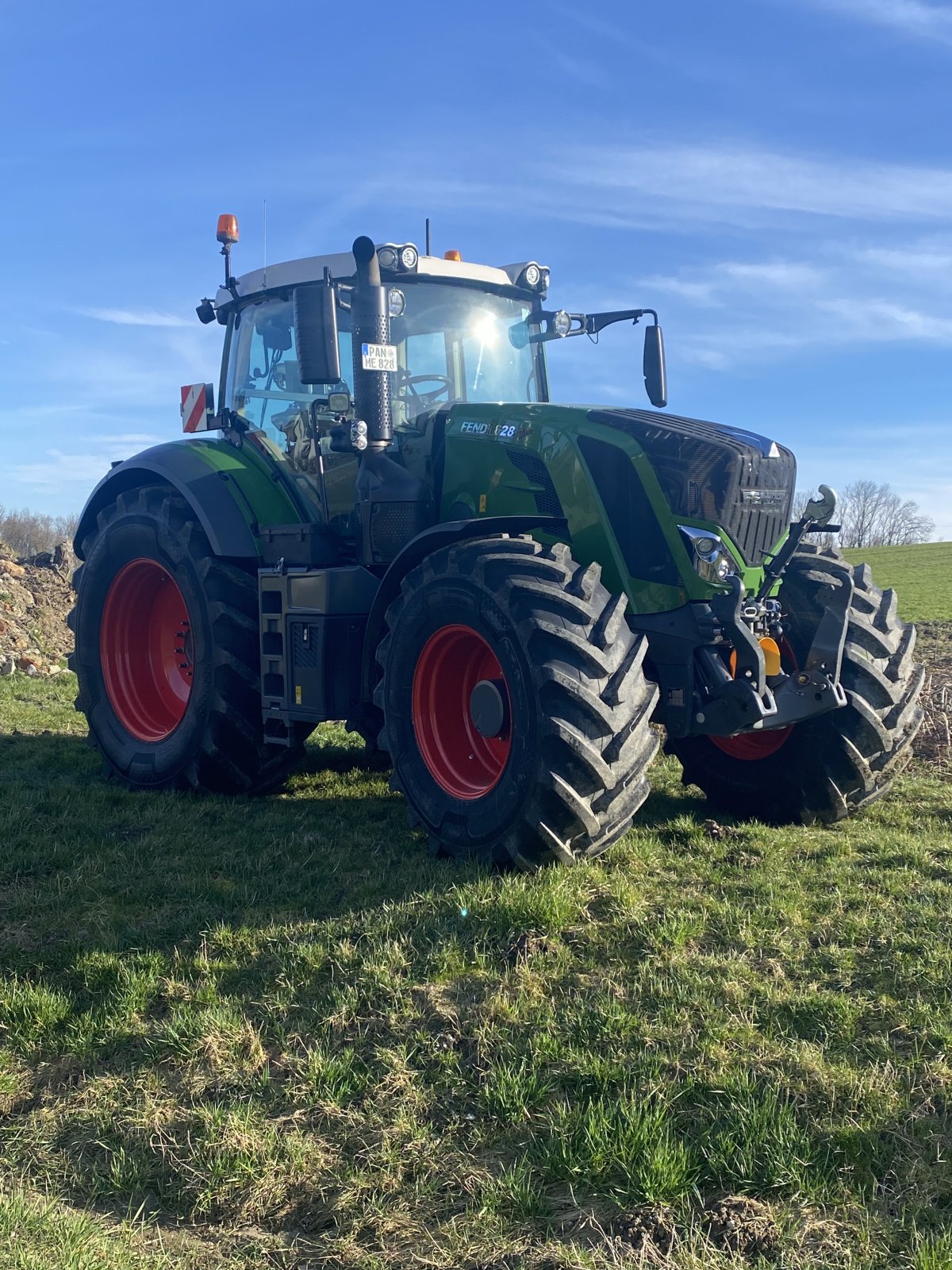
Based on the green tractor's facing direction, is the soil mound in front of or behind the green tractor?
behind

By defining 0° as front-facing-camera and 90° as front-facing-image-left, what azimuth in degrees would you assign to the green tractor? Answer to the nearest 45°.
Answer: approximately 315°
